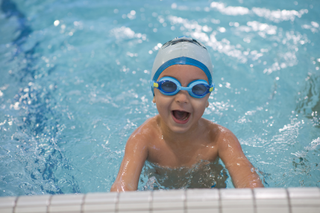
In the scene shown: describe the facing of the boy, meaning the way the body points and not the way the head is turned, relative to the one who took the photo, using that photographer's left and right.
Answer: facing the viewer
